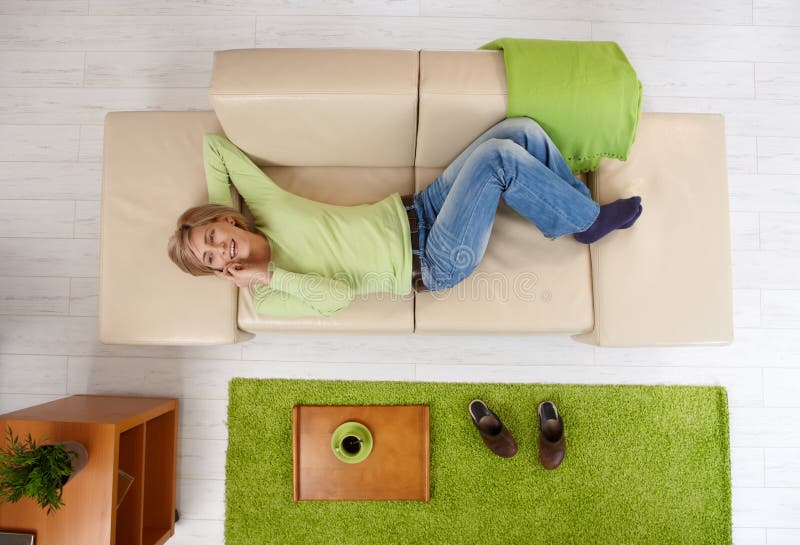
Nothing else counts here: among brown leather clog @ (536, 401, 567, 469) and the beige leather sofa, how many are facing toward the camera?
2

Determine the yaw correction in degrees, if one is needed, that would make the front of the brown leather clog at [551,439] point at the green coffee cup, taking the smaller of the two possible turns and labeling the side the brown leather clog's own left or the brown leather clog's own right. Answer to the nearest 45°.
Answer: approximately 45° to the brown leather clog's own right

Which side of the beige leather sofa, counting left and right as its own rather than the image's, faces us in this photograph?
front

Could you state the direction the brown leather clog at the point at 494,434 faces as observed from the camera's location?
facing the viewer and to the right of the viewer

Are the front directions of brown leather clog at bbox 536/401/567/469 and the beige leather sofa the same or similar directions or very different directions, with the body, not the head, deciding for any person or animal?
same or similar directions

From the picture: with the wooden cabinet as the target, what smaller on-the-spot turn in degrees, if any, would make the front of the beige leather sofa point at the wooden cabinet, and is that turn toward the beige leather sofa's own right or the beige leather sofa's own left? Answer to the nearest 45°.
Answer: approximately 90° to the beige leather sofa's own right

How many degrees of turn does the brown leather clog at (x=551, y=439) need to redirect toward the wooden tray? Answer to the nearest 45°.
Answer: approximately 90° to its right

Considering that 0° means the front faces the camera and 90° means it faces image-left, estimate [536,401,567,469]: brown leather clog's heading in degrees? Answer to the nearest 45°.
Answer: approximately 0°

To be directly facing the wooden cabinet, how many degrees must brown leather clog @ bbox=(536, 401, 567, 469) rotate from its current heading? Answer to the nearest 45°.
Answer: approximately 45° to its right
